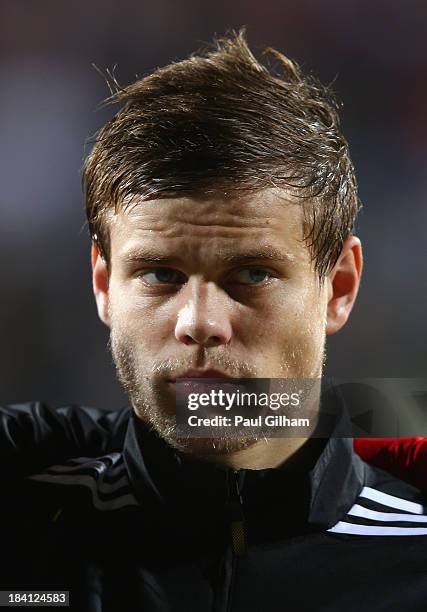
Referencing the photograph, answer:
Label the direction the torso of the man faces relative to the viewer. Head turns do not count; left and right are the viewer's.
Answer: facing the viewer
